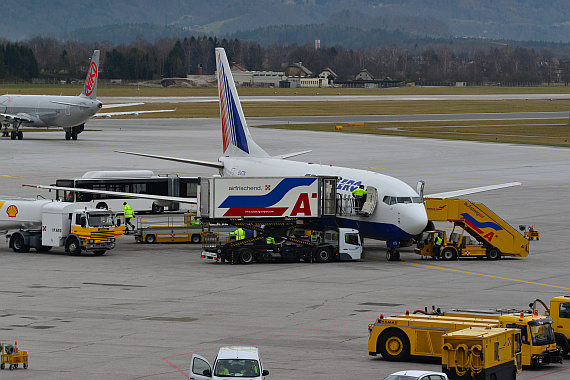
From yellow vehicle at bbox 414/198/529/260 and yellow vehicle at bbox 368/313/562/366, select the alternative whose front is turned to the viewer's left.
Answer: yellow vehicle at bbox 414/198/529/260

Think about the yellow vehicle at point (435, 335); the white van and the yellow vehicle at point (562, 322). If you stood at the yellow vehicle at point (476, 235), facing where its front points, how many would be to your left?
3

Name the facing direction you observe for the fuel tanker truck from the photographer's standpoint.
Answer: facing the viewer and to the right of the viewer

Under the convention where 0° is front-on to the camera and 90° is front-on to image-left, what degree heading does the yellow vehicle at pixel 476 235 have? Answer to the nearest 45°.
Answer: approximately 90°

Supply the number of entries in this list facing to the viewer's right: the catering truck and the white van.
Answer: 1

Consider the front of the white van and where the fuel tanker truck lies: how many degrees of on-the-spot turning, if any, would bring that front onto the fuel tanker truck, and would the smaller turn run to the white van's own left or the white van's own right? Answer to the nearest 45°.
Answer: approximately 180°

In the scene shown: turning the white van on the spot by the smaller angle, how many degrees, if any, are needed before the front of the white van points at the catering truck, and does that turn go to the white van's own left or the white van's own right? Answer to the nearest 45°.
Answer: approximately 180°

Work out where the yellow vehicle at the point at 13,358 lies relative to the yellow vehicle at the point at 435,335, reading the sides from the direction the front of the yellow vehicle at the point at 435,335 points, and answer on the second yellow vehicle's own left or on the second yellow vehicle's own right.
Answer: on the second yellow vehicle's own right

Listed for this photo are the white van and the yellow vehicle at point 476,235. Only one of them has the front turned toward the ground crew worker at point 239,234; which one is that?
the yellow vehicle

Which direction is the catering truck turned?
to the viewer's right

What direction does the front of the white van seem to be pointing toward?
toward the camera

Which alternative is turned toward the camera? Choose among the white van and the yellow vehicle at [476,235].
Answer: the white van

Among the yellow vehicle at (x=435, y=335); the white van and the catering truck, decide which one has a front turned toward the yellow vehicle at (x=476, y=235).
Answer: the catering truck

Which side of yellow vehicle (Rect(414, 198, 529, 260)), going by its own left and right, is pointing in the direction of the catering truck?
front
